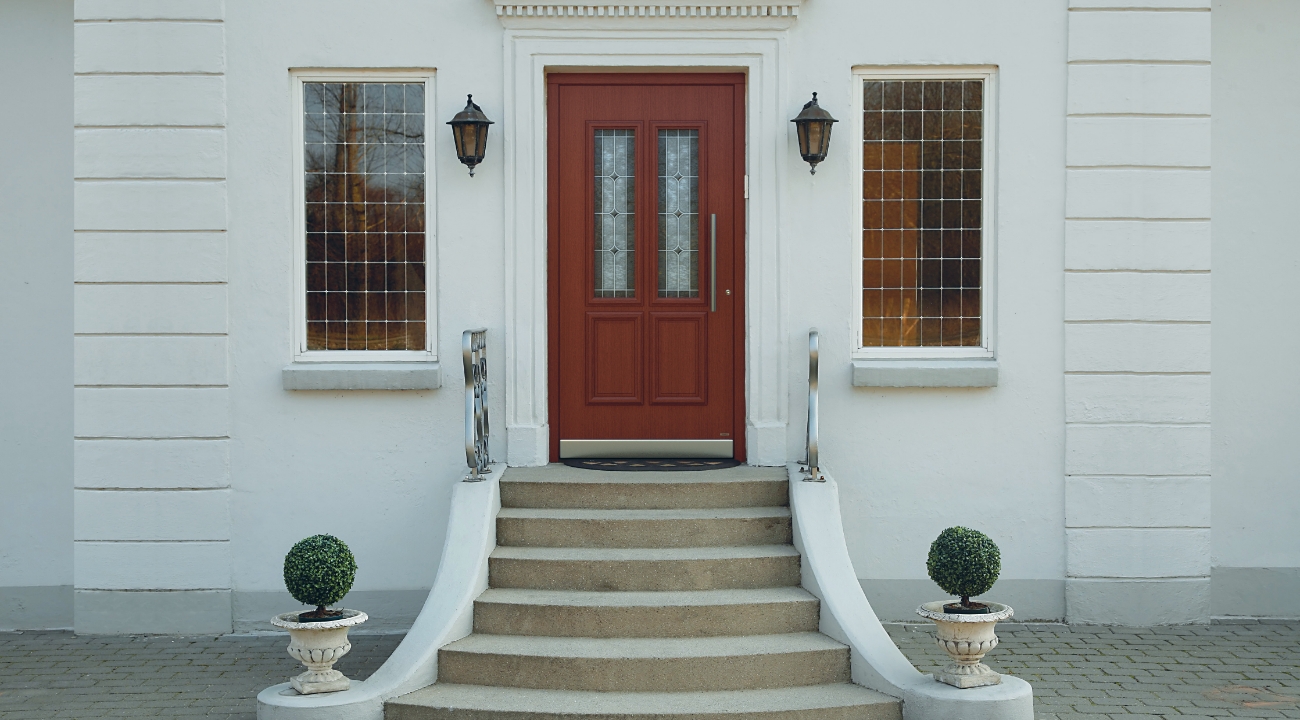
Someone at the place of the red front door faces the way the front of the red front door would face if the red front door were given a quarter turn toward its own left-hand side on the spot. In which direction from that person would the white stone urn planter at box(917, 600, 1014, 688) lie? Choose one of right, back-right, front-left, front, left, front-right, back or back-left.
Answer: front-right

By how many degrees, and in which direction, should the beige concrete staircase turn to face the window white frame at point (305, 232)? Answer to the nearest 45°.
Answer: approximately 135° to its right

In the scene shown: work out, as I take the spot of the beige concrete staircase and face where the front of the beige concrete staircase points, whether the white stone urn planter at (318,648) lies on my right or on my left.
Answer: on my right

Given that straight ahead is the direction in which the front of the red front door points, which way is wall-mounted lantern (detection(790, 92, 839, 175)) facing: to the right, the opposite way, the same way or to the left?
the same way

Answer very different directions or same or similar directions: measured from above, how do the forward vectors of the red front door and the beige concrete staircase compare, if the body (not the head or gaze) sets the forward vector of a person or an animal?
same or similar directions

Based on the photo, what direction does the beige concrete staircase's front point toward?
toward the camera

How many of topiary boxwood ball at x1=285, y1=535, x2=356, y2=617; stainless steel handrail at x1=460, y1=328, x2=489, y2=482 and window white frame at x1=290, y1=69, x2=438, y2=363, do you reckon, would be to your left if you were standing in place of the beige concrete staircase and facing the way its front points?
0

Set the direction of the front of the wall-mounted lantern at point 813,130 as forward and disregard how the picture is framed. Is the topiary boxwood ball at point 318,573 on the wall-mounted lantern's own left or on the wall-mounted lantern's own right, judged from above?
on the wall-mounted lantern's own right

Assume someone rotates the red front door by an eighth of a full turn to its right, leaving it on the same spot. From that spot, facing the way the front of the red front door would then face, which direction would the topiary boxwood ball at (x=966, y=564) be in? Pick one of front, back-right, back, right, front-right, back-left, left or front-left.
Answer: left

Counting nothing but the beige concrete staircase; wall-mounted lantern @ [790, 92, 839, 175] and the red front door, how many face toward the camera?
3

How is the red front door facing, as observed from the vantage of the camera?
facing the viewer

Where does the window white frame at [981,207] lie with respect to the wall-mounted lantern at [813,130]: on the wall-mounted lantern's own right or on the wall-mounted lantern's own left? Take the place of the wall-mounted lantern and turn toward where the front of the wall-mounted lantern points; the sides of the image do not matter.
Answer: on the wall-mounted lantern's own left

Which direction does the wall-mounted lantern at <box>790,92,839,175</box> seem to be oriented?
toward the camera

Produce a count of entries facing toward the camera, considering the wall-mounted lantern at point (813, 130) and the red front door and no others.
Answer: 2

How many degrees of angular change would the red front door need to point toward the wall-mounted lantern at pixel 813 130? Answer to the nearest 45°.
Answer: approximately 90° to its left

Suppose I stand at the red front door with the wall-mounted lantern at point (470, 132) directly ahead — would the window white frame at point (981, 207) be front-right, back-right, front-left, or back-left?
back-left
